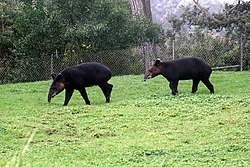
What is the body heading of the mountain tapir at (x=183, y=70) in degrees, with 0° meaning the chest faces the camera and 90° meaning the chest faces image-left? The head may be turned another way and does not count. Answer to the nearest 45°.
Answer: approximately 90°

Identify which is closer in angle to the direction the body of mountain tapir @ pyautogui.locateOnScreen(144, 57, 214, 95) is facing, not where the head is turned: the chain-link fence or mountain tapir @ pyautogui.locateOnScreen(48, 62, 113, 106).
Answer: the mountain tapir

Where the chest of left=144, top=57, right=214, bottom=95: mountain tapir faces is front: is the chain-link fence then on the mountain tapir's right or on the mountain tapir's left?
on the mountain tapir's right

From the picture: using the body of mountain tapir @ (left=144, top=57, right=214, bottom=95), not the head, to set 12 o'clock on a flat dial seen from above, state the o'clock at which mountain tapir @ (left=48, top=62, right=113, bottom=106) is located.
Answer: mountain tapir @ (left=48, top=62, right=113, bottom=106) is roughly at 11 o'clock from mountain tapir @ (left=144, top=57, right=214, bottom=95).
